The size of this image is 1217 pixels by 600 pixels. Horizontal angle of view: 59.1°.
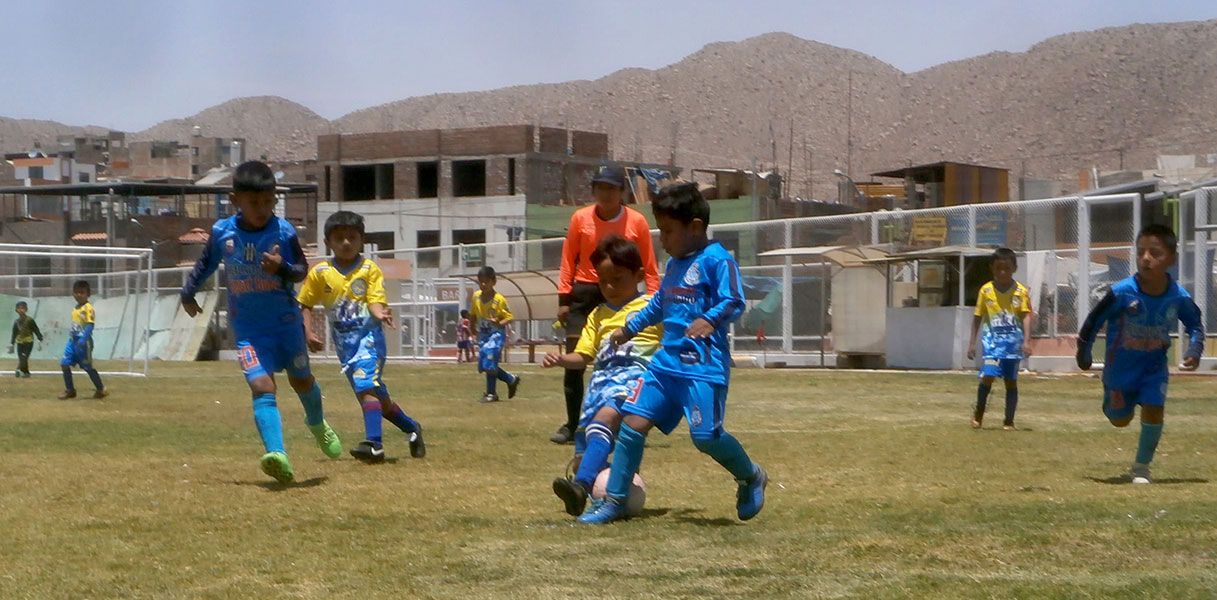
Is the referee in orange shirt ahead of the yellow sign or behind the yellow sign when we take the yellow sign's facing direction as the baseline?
ahead

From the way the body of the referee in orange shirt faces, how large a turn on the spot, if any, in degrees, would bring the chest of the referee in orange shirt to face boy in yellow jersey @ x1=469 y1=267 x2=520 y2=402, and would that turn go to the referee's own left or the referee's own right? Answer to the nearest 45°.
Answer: approximately 180°

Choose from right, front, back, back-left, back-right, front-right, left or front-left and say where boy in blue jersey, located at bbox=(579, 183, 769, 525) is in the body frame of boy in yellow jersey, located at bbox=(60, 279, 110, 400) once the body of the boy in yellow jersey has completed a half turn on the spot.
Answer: back-right

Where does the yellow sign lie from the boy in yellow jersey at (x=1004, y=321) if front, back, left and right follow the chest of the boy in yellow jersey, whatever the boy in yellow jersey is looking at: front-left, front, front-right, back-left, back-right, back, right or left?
back

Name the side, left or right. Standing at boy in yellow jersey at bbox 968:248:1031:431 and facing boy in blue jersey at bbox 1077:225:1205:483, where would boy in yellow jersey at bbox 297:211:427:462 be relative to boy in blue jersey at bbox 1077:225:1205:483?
right

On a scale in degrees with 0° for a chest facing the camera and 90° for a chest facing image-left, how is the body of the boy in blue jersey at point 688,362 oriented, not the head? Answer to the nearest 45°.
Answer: approximately 45°

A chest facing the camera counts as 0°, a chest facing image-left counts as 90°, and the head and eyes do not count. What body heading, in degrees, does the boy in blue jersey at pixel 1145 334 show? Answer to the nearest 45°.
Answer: approximately 0°

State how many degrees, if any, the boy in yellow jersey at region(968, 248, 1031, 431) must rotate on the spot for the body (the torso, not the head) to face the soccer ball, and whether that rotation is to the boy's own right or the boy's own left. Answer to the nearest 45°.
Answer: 0° — they already face it
